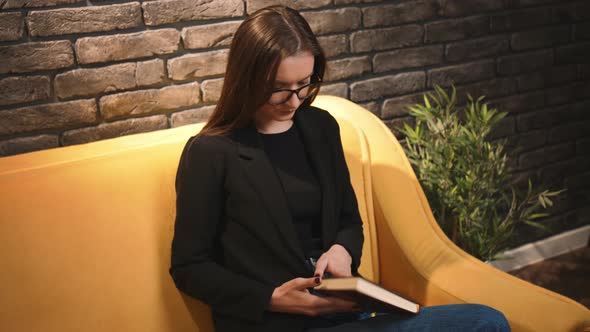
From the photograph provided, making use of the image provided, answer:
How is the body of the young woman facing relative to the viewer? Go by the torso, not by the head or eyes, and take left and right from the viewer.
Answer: facing the viewer and to the right of the viewer

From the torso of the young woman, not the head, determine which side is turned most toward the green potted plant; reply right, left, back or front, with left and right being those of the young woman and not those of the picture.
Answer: left

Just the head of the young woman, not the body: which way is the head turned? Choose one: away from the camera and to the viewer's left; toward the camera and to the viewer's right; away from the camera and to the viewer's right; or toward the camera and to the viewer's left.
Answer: toward the camera and to the viewer's right

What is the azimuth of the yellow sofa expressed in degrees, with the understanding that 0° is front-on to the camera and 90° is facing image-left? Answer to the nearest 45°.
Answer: approximately 315°

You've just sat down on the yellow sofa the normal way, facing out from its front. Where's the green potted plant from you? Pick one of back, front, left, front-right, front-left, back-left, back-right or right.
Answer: left
